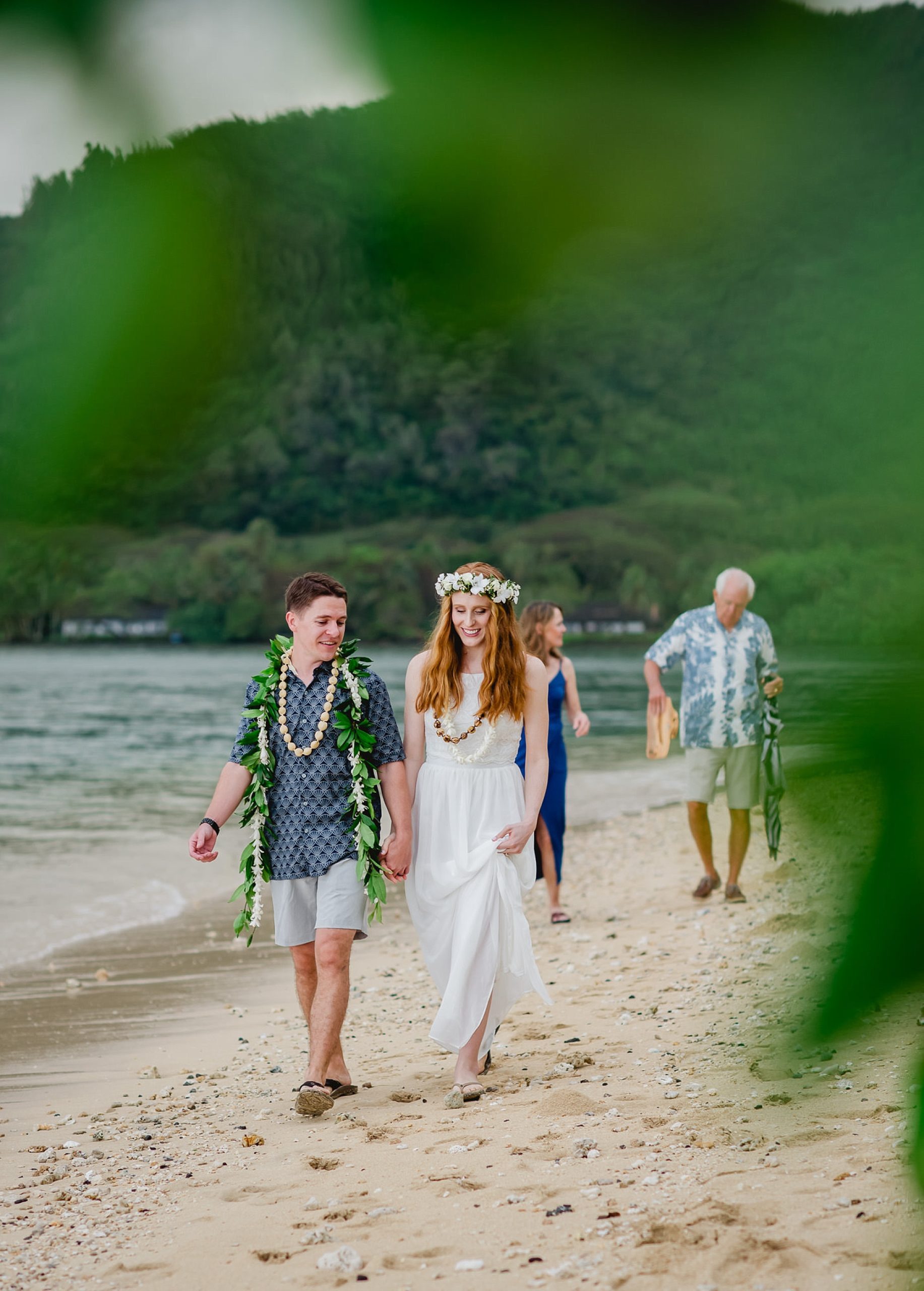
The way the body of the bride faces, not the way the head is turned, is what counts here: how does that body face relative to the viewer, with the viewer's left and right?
facing the viewer

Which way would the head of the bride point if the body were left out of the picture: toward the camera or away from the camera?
toward the camera

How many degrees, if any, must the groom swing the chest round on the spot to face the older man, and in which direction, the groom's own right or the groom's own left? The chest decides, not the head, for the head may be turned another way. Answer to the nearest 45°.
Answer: approximately 135° to the groom's own left

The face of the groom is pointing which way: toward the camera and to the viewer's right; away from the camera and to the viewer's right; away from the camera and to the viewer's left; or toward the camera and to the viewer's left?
toward the camera and to the viewer's right

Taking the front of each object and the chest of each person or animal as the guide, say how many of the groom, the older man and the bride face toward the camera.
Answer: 3

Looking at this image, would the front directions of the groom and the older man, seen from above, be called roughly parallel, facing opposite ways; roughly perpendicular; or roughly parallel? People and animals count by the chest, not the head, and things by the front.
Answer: roughly parallel

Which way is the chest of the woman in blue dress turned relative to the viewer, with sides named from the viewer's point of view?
facing the viewer and to the right of the viewer

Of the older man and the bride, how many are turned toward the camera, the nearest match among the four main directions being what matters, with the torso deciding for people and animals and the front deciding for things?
2

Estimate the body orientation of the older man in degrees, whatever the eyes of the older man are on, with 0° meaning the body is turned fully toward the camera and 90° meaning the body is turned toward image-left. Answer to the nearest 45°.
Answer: approximately 0°
